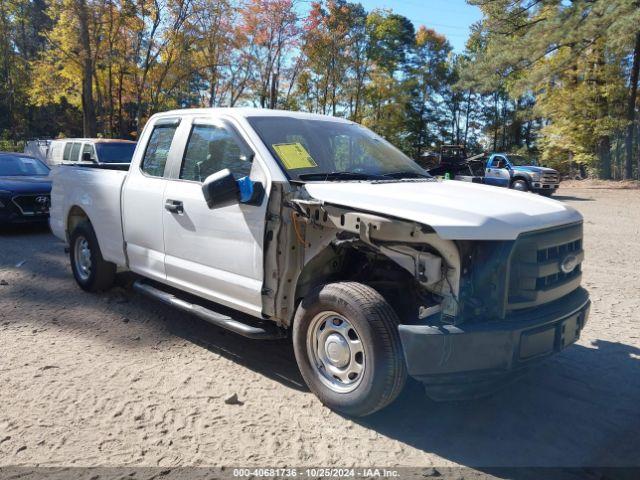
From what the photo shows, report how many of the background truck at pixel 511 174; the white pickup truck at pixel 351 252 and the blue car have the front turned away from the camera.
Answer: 0

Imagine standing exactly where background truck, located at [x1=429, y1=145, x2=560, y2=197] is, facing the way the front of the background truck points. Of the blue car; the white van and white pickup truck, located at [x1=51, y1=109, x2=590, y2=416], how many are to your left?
0

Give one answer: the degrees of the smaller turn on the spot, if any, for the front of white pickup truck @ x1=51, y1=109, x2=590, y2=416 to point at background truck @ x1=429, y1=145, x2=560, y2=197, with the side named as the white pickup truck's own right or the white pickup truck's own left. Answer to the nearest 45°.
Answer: approximately 135° to the white pickup truck's own left

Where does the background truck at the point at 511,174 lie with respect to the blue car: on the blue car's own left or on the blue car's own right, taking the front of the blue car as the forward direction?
on the blue car's own left

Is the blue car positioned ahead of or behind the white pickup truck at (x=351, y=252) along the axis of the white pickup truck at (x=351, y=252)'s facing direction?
behind

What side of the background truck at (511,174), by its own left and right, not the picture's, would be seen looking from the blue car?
right

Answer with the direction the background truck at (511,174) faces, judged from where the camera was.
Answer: facing the viewer and to the right of the viewer

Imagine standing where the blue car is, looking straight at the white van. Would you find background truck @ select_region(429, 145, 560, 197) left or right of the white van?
right

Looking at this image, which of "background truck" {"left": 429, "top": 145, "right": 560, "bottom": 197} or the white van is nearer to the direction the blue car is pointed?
the background truck

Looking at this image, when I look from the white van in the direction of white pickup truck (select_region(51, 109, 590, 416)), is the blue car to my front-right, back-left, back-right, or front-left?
front-right

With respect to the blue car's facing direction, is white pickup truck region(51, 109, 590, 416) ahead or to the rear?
ahead

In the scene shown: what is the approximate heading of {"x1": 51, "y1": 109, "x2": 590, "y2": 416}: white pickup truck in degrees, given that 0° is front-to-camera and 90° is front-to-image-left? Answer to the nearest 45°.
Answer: approximately 315°

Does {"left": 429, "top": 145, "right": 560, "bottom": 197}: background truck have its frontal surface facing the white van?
no

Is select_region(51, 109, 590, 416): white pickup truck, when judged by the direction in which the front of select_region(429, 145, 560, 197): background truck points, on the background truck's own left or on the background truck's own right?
on the background truck's own right

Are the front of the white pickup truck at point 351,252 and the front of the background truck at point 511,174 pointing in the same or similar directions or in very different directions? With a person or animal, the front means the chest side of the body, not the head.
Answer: same or similar directions
